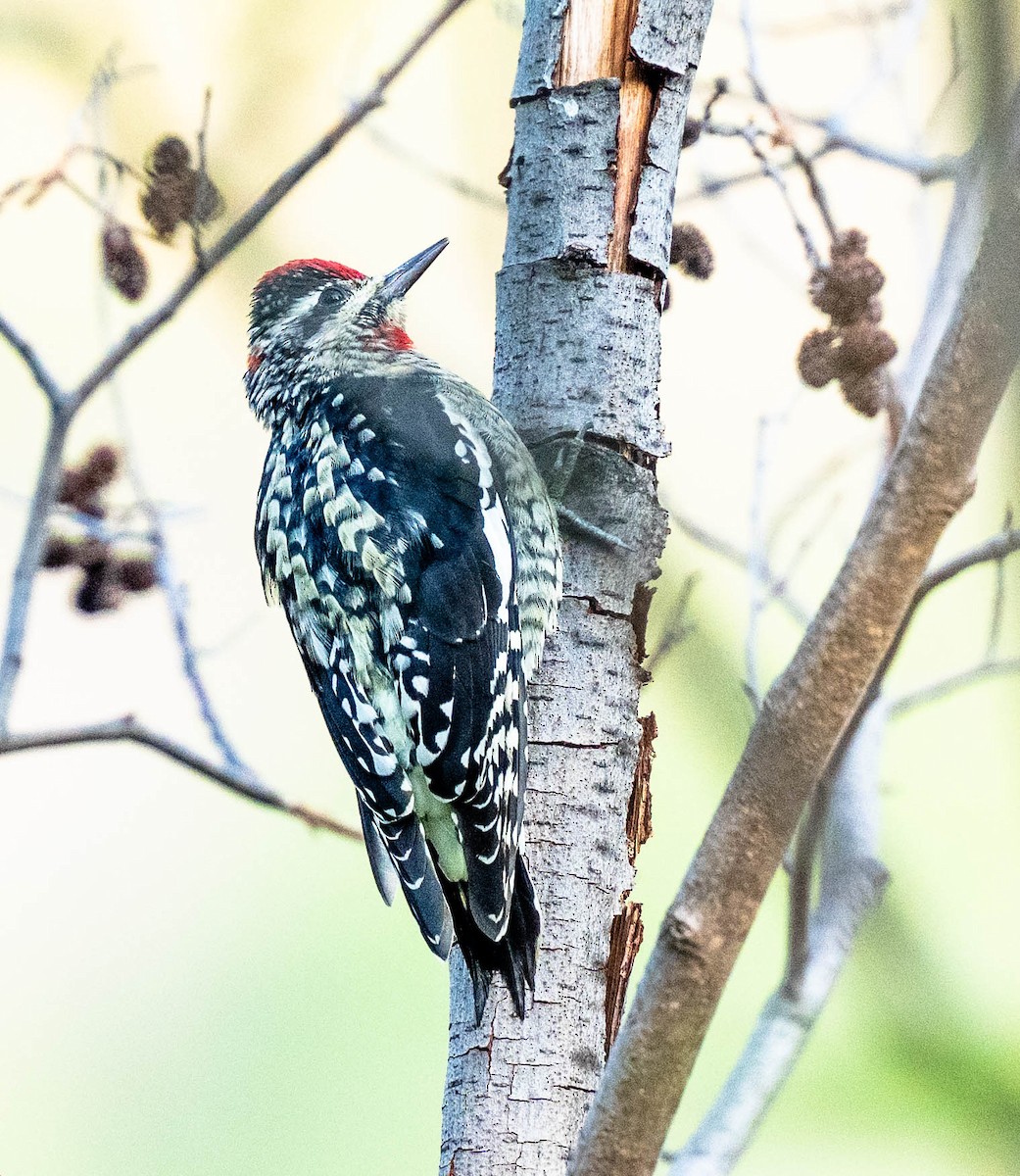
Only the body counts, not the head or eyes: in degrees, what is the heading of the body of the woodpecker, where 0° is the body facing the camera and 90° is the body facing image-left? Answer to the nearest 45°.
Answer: approximately 225°

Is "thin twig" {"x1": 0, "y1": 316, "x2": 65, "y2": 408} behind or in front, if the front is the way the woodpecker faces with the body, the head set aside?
behind
